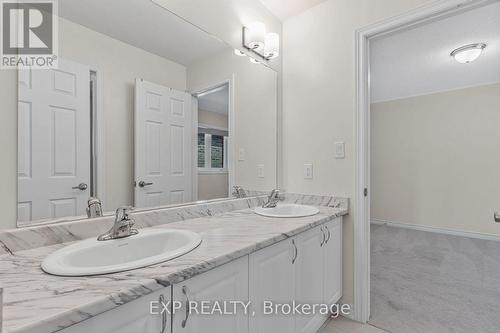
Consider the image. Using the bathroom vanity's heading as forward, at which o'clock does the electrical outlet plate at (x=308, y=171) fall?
The electrical outlet plate is roughly at 9 o'clock from the bathroom vanity.

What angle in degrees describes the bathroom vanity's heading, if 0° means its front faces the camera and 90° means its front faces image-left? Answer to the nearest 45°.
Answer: approximately 315°

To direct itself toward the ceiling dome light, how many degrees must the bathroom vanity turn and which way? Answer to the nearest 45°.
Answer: approximately 45° to its left

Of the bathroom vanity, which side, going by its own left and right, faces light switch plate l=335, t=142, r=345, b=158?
left
